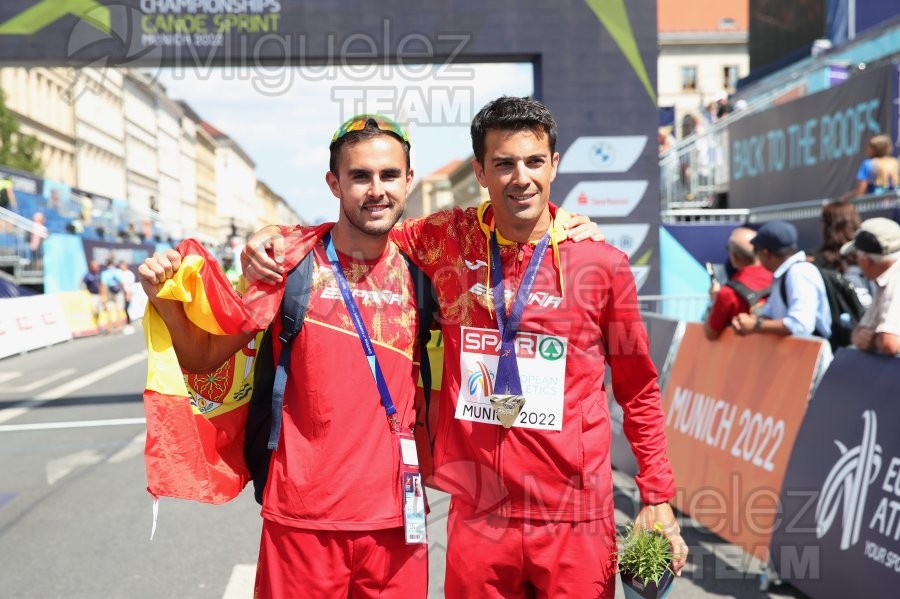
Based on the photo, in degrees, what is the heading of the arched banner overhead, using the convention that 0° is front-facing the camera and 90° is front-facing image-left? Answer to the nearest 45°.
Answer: approximately 0°

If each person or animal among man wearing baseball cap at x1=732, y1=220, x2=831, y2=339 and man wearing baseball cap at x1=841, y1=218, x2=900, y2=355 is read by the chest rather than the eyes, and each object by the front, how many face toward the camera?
0

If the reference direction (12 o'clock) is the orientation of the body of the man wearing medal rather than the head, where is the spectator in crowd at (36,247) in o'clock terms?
The spectator in crowd is roughly at 5 o'clock from the man wearing medal.

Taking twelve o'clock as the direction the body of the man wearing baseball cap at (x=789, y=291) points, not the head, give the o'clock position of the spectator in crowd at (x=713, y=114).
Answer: The spectator in crowd is roughly at 3 o'clock from the man wearing baseball cap.

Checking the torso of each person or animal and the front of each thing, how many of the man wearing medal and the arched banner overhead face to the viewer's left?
0

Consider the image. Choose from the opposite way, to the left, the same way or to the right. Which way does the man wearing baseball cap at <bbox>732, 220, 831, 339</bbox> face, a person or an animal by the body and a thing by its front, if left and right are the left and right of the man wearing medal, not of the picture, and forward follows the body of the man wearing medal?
to the right

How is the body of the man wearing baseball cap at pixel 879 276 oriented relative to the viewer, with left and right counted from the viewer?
facing to the left of the viewer

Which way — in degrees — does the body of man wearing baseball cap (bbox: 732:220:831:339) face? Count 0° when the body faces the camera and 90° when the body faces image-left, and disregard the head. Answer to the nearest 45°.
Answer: approximately 90°

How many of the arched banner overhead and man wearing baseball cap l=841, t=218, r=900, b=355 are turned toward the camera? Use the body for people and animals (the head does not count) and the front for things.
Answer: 1

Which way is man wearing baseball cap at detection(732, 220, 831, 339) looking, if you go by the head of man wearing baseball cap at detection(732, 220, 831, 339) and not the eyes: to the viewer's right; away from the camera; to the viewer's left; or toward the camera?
to the viewer's left
